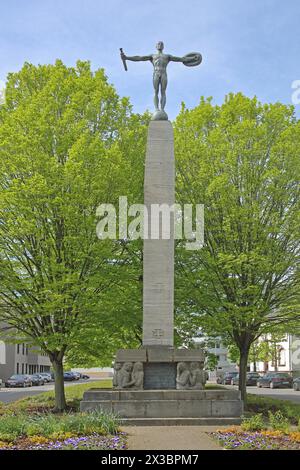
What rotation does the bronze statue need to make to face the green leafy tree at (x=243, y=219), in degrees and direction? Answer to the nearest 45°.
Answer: approximately 135° to its left

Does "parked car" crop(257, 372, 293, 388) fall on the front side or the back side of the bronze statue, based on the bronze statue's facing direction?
on the back side

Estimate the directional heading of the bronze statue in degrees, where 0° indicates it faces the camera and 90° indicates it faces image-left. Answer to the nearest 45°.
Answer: approximately 0°
